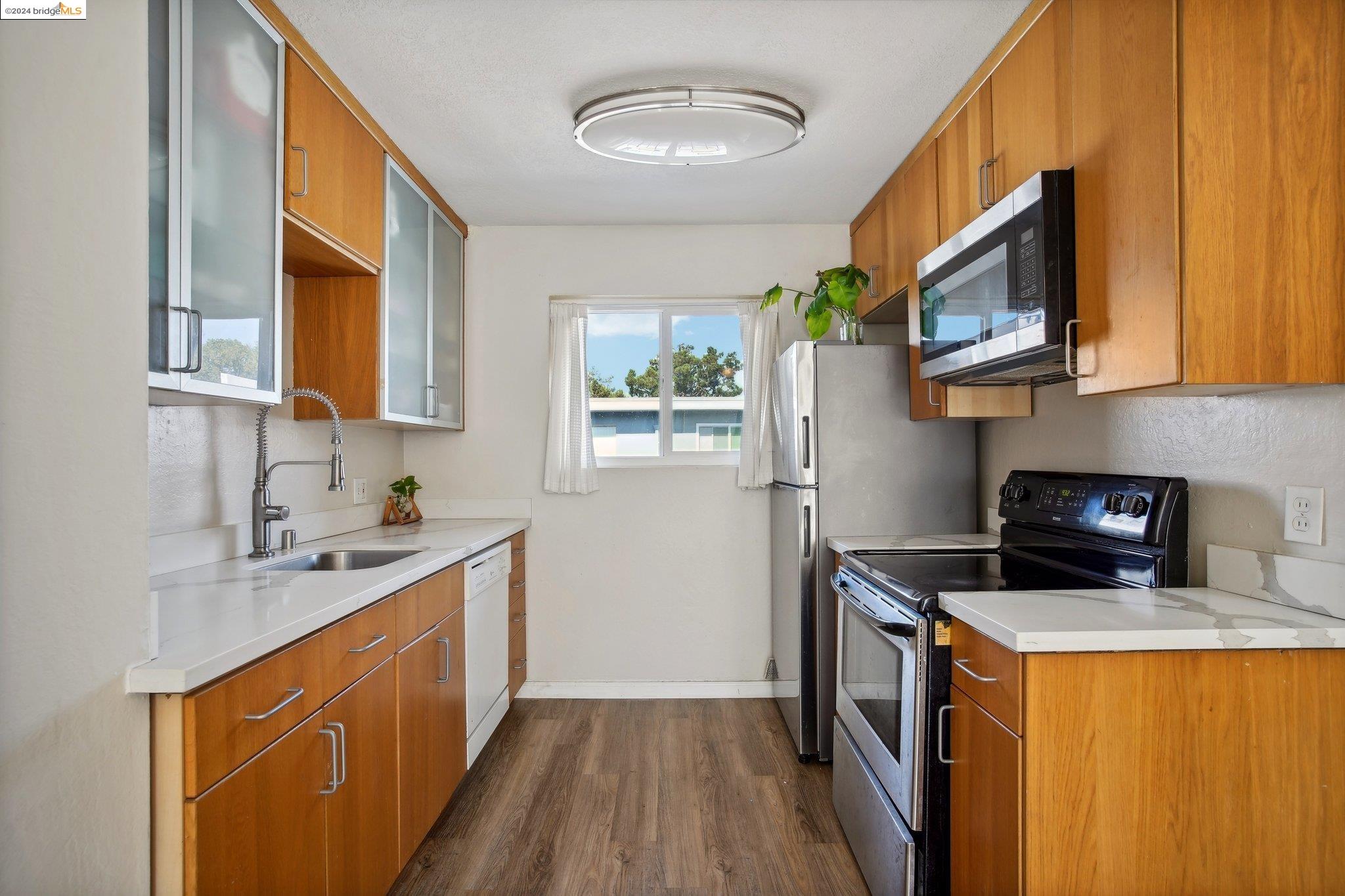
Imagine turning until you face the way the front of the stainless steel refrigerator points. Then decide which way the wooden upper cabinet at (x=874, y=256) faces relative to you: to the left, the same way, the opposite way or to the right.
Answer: the same way

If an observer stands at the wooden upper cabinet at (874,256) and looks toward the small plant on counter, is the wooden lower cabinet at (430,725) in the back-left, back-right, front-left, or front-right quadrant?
front-left

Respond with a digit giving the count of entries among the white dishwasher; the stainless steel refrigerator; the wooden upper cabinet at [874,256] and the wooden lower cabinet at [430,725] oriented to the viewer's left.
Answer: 2

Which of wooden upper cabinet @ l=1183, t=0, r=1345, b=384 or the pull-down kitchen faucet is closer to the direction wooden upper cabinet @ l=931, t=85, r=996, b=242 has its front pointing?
the pull-down kitchen faucet

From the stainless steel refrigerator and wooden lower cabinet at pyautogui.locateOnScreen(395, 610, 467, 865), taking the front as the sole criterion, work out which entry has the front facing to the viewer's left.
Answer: the stainless steel refrigerator

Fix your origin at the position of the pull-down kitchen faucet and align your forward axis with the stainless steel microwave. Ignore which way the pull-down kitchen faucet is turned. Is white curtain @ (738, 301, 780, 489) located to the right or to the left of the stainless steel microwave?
left

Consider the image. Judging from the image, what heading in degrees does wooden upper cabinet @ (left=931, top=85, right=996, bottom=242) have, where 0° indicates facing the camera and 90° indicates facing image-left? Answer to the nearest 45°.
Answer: approximately 45°

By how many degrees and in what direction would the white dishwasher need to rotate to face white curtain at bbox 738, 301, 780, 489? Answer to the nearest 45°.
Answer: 0° — it already faces it

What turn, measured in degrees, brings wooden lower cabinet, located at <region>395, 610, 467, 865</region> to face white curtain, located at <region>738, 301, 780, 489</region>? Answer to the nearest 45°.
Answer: approximately 45° to its left

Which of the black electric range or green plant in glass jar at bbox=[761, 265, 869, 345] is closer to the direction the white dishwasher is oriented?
the green plant in glass jar

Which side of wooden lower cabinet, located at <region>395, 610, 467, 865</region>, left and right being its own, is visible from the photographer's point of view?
right

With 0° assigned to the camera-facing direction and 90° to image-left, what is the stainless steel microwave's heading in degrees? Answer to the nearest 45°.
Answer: approximately 45°

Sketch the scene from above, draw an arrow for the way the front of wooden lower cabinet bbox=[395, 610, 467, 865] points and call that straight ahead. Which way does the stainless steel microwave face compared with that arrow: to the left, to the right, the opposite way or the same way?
the opposite way

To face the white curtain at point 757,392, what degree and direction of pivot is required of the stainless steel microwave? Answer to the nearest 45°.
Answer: approximately 90° to its right

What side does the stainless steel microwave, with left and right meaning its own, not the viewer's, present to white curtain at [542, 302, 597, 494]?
right

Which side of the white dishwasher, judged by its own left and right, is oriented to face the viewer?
right

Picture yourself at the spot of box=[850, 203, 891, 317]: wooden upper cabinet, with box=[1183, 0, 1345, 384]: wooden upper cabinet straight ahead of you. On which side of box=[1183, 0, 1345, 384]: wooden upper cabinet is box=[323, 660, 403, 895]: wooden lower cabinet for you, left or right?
right

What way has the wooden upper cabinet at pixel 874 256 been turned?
to the viewer's left

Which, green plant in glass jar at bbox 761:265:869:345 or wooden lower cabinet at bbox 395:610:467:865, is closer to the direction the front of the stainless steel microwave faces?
the wooden lower cabinet

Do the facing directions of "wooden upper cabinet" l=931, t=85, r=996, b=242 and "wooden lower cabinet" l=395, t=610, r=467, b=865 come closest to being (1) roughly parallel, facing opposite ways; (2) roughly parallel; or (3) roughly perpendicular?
roughly parallel, facing opposite ways

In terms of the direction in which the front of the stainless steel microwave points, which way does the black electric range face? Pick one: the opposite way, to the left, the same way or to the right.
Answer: the same way
